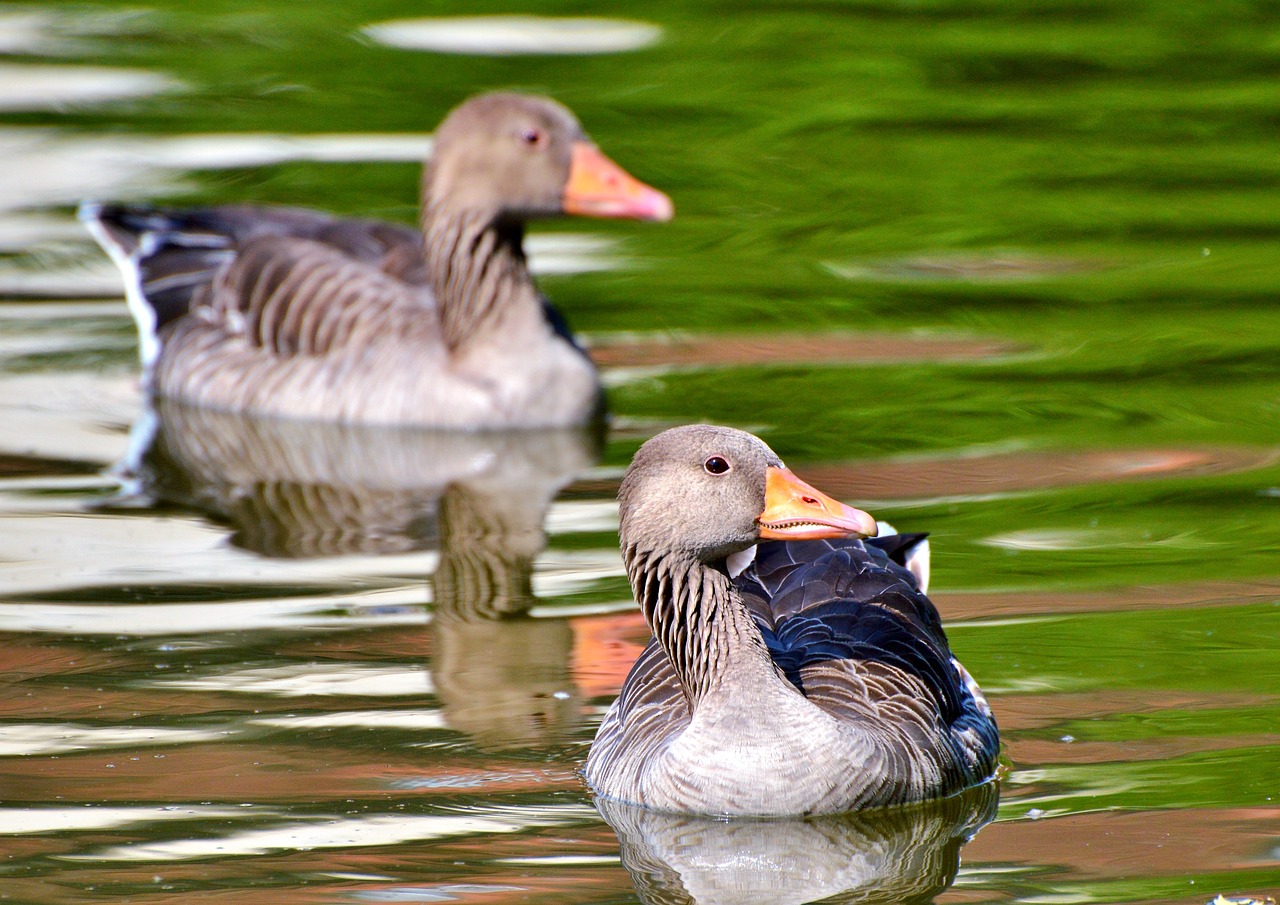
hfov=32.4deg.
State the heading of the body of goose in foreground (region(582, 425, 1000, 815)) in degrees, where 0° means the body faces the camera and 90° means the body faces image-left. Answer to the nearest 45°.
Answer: approximately 45°

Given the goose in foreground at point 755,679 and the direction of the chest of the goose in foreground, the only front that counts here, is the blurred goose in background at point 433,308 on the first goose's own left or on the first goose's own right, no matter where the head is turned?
on the first goose's own right
